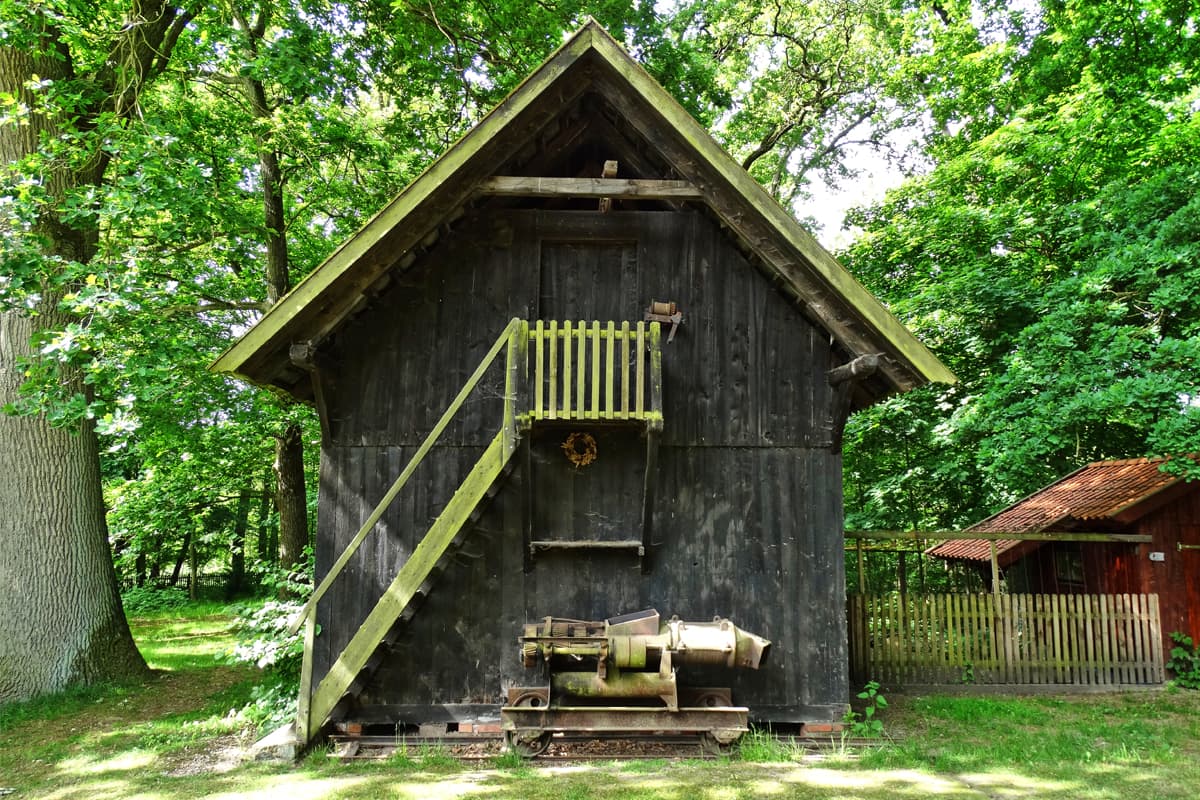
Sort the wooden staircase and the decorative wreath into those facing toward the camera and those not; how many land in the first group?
1

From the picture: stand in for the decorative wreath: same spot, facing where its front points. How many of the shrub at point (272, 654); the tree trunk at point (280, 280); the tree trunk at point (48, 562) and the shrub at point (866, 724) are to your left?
1

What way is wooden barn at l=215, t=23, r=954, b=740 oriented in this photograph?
toward the camera

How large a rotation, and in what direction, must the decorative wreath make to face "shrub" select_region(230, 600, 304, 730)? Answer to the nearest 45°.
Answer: approximately 90° to its right

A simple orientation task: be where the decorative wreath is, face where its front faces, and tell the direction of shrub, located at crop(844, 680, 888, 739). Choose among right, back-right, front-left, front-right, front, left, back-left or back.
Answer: left

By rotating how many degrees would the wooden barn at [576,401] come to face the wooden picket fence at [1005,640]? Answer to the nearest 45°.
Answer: approximately 135° to its left

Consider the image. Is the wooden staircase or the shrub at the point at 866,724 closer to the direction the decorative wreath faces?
the wooden staircase

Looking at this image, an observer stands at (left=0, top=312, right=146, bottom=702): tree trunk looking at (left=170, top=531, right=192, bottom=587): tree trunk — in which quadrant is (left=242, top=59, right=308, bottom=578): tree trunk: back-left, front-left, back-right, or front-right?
front-right

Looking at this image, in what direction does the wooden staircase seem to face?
to the viewer's left

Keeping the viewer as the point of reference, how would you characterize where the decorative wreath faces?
facing the viewer
